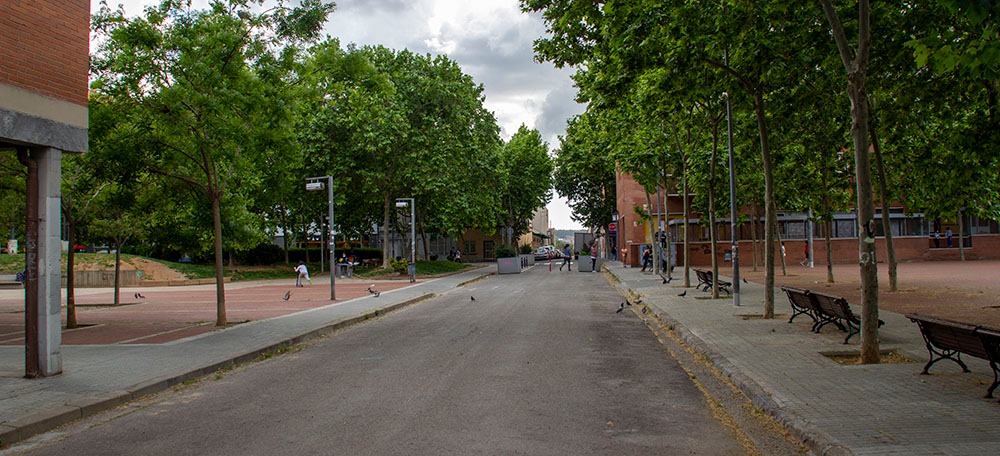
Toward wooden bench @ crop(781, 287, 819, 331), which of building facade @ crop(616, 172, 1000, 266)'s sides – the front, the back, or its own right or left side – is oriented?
front

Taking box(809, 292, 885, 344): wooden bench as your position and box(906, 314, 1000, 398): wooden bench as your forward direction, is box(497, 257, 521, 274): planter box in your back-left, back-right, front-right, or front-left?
back-right

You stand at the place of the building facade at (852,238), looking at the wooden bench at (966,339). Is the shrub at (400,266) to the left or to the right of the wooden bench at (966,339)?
right
